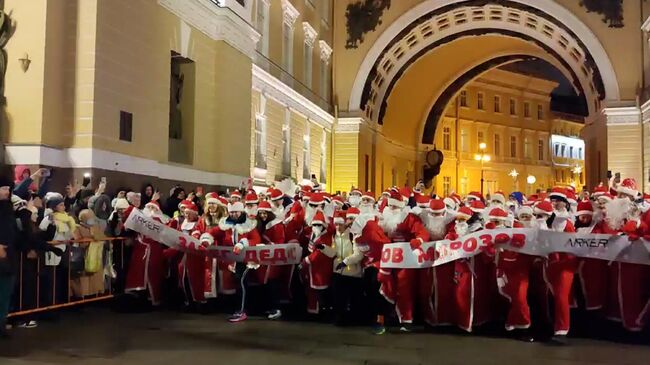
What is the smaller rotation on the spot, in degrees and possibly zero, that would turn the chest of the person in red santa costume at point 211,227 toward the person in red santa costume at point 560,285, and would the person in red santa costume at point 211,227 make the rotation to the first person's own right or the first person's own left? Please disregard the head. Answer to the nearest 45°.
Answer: approximately 45° to the first person's own left

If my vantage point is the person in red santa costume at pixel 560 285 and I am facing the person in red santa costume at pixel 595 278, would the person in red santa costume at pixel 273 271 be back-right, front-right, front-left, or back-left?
back-left

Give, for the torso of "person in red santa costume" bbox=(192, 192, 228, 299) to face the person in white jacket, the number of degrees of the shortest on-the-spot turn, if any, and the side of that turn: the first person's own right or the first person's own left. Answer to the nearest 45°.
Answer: approximately 45° to the first person's own left

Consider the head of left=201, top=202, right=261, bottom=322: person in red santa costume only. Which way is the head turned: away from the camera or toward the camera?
toward the camera

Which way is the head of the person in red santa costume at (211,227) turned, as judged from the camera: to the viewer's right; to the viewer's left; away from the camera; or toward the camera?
toward the camera

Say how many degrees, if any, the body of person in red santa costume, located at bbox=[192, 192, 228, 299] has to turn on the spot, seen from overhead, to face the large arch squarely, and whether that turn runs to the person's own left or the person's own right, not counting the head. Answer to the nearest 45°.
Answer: approximately 135° to the person's own left

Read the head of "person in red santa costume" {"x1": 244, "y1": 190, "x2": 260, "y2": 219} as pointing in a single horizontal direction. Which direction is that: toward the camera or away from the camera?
toward the camera

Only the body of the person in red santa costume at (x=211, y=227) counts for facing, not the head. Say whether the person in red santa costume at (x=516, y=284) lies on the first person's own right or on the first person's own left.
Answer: on the first person's own left

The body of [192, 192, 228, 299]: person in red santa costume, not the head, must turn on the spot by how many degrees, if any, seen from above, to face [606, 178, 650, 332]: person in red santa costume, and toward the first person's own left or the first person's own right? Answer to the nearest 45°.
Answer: approximately 45° to the first person's own left

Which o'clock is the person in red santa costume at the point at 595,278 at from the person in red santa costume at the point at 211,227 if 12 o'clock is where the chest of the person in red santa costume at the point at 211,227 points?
the person in red santa costume at the point at 595,278 is roughly at 10 o'clock from the person in red santa costume at the point at 211,227.

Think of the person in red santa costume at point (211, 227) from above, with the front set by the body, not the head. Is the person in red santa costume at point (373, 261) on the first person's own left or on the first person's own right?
on the first person's own left

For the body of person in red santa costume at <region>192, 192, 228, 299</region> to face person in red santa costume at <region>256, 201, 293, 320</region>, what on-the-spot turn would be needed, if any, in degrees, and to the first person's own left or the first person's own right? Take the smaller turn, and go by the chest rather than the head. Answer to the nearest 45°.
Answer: approximately 90° to the first person's own left

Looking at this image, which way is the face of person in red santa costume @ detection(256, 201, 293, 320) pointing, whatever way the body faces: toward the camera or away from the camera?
toward the camera

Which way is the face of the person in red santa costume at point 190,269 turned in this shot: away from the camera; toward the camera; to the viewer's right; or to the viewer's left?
toward the camera

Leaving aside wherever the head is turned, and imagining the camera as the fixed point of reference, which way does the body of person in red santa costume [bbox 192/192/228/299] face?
toward the camera

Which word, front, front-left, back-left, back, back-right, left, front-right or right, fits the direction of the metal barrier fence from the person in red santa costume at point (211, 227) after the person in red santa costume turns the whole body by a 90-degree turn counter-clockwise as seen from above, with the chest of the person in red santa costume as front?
back
